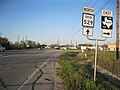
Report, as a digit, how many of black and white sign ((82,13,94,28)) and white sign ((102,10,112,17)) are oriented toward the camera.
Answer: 2

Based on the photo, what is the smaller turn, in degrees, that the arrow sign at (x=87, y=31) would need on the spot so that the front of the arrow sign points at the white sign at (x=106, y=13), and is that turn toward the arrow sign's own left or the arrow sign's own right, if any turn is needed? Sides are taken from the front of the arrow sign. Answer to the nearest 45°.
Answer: approximately 90° to the arrow sign's own left

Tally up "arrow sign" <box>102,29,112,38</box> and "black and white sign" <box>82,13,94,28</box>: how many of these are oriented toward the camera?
2

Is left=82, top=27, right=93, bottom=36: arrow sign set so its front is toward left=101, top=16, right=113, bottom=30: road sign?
no

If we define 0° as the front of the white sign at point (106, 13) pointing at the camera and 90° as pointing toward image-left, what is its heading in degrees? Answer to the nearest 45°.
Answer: approximately 0°

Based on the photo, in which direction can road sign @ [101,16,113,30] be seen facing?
toward the camera

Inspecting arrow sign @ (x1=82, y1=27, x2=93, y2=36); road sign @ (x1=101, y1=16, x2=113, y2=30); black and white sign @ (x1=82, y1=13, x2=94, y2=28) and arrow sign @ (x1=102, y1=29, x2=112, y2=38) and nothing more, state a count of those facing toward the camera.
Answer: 4

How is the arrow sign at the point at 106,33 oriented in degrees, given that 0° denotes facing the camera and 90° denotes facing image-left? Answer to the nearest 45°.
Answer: approximately 0°

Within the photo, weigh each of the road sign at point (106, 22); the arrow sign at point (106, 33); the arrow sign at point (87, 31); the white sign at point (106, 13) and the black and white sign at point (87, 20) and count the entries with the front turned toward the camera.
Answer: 5

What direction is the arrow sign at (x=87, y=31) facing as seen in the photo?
toward the camera

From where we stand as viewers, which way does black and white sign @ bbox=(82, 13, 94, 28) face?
facing the viewer

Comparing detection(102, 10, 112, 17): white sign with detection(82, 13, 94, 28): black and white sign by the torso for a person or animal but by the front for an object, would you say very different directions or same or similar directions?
same or similar directions

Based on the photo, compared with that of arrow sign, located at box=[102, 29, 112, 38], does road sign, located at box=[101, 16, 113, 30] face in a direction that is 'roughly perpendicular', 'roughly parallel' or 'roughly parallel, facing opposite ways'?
roughly parallel

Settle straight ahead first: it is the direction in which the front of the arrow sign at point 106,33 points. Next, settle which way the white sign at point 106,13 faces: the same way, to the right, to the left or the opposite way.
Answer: the same way

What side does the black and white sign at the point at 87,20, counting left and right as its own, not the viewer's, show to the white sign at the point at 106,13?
left

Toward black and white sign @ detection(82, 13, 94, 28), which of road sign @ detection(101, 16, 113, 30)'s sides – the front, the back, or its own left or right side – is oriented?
right
